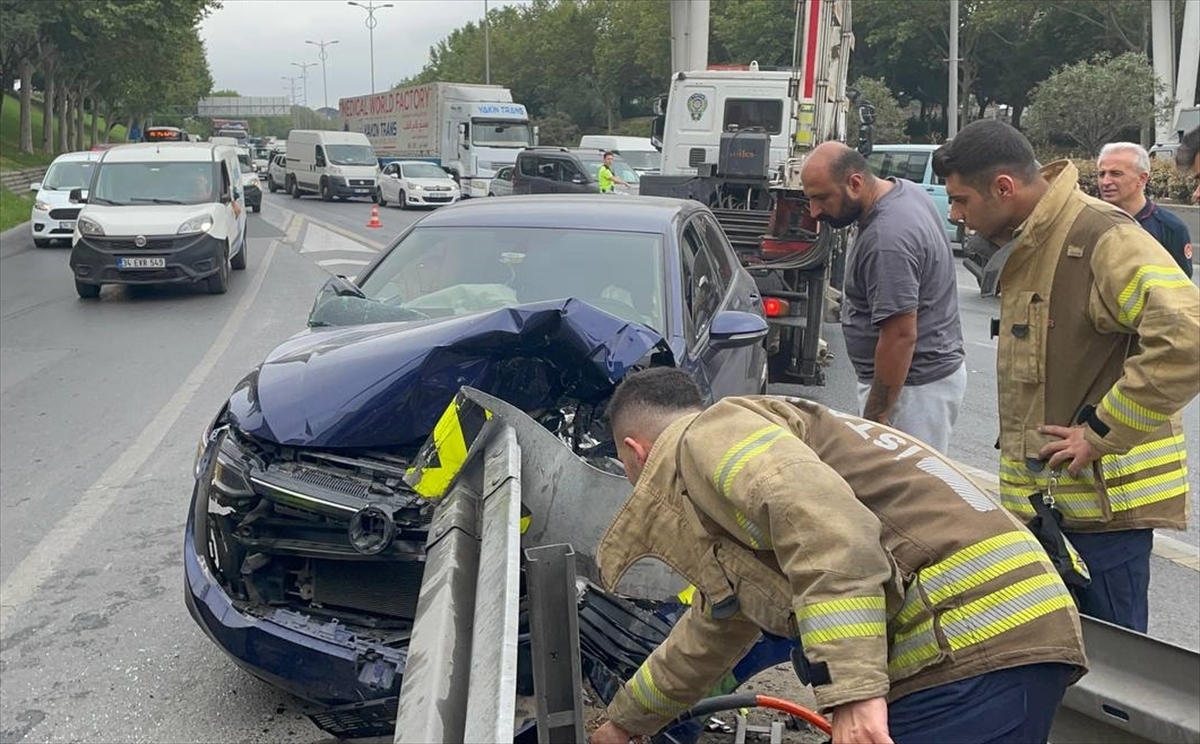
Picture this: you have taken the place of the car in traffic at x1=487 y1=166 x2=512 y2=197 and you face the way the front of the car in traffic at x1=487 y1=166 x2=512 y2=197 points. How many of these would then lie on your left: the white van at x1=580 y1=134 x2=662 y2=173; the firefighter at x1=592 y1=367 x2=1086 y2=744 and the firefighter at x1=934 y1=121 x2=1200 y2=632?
1

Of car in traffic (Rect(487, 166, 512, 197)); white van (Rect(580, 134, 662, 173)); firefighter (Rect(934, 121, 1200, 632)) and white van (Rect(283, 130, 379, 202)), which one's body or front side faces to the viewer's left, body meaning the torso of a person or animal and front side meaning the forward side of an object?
the firefighter

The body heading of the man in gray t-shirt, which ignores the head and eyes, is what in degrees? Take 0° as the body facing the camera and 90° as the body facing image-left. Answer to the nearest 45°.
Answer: approximately 90°

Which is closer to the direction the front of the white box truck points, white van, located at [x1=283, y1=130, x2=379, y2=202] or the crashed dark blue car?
the crashed dark blue car

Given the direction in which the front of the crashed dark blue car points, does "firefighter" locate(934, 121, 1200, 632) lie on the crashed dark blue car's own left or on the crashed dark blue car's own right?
on the crashed dark blue car's own left

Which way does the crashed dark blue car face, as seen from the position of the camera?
facing the viewer and to the left of the viewer

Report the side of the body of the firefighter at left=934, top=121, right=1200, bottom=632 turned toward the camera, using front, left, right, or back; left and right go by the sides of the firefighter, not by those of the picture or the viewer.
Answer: left

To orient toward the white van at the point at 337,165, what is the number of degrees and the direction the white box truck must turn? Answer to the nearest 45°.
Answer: approximately 135° to its right

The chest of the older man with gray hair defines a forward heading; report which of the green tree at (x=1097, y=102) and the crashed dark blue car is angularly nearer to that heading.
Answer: the crashed dark blue car

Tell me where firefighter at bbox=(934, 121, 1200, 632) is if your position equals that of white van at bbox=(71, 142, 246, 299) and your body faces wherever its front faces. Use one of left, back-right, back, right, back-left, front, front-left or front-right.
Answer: front

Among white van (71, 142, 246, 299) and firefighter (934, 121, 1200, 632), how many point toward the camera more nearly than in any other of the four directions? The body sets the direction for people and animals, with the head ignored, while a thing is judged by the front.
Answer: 1

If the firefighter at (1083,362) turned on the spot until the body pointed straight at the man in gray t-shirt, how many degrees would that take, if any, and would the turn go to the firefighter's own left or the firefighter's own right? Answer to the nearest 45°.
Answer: approximately 45° to the firefighter's own right

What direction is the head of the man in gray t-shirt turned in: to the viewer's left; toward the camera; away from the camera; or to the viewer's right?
to the viewer's left

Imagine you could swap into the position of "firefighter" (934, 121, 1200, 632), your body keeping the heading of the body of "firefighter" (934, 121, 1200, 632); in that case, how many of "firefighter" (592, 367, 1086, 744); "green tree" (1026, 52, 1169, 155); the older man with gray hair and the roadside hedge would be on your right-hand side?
3
